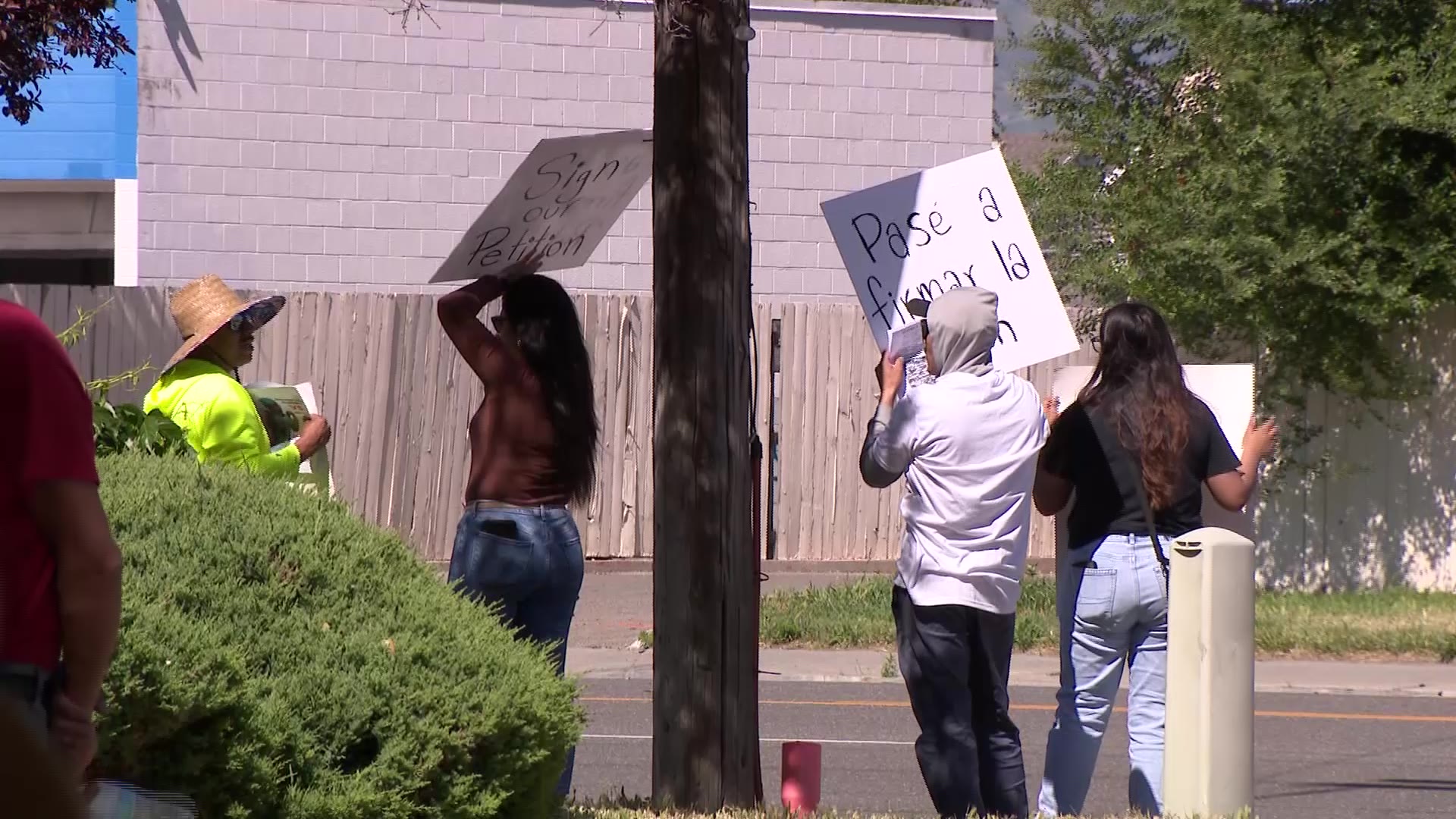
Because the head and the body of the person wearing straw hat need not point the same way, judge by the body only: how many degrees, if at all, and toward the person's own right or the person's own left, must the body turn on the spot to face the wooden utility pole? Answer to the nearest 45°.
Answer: approximately 45° to the person's own right

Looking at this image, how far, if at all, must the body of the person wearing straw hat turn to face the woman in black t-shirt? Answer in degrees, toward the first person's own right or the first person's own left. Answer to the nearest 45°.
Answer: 0° — they already face them

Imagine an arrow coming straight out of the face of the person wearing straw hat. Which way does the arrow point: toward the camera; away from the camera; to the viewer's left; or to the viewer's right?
to the viewer's right

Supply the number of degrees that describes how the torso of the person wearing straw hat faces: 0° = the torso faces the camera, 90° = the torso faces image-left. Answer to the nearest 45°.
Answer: approximately 270°

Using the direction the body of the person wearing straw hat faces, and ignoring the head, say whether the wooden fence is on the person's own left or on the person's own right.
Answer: on the person's own left

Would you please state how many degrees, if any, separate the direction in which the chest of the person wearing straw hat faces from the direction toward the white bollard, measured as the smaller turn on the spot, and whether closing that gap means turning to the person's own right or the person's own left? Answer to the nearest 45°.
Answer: approximately 45° to the person's own right

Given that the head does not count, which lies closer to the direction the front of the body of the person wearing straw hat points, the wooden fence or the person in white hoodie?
the person in white hoodie
